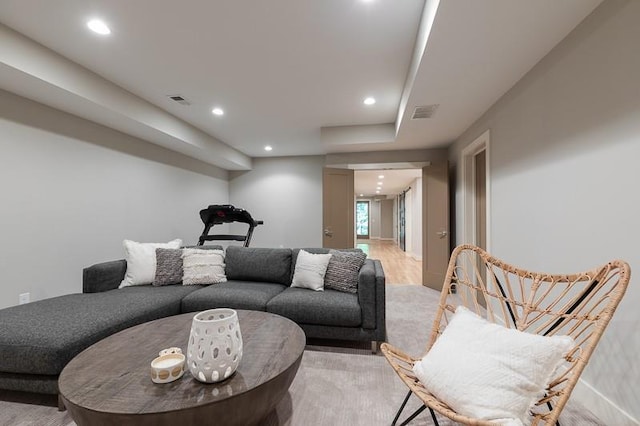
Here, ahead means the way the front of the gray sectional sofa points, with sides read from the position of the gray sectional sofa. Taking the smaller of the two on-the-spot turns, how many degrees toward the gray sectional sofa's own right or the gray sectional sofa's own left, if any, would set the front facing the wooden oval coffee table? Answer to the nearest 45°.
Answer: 0° — it already faces it

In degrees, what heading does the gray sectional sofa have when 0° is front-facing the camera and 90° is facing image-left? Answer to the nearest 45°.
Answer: approximately 0°

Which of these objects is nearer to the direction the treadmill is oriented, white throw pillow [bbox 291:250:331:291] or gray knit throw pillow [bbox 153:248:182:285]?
the gray knit throw pillow

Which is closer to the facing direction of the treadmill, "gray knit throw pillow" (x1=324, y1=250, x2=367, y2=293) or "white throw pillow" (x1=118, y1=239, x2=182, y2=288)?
the white throw pillow

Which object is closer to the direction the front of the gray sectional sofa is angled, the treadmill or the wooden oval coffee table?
the wooden oval coffee table

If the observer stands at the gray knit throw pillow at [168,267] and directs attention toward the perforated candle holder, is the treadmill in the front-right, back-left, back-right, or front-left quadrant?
back-left

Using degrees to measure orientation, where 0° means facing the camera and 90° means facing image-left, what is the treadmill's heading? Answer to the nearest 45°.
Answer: approximately 45°

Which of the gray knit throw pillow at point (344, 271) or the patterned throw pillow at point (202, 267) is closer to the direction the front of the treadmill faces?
the patterned throw pillow
